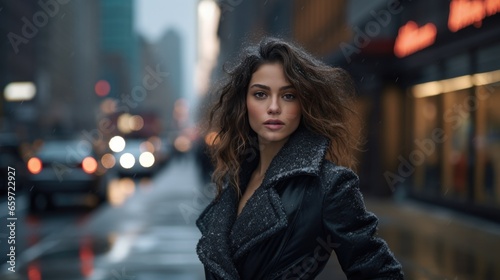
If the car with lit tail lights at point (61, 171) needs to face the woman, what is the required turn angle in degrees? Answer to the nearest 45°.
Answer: approximately 180°

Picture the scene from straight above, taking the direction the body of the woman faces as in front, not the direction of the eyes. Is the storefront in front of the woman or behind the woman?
behind

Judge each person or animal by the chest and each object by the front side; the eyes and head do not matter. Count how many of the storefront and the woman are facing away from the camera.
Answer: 0

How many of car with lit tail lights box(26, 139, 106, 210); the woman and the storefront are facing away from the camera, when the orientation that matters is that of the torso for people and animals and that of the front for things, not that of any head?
1

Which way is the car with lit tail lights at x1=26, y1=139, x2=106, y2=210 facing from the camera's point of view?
away from the camera

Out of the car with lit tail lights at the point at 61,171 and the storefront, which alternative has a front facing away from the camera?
the car with lit tail lights

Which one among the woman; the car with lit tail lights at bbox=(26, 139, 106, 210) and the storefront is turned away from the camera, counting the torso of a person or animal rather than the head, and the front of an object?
the car with lit tail lights

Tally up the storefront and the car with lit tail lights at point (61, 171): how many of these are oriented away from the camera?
1

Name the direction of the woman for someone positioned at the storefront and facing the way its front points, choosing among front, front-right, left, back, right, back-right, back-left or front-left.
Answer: front-left

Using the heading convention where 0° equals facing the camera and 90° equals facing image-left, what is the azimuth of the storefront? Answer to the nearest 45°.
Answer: approximately 45°

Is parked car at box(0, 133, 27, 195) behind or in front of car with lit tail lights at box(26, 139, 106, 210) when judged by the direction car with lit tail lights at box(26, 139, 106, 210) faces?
in front

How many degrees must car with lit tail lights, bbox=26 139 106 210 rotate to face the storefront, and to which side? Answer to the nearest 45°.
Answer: approximately 135° to its right
